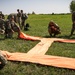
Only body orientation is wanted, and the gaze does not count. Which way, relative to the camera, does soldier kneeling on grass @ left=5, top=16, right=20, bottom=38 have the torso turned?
to the viewer's right

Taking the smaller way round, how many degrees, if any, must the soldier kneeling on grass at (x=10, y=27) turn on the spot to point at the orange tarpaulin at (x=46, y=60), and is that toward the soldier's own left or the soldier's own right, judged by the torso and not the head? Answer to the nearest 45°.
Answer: approximately 90° to the soldier's own right
